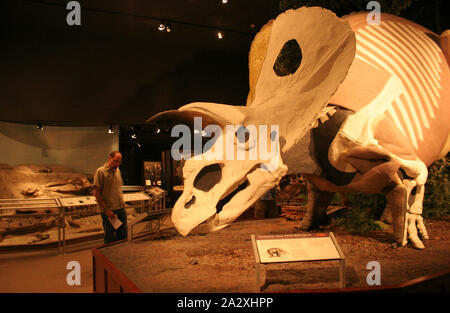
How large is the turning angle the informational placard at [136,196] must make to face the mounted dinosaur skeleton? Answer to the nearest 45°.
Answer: approximately 45° to its left

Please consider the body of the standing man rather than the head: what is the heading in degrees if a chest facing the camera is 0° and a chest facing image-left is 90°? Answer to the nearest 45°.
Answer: approximately 315°

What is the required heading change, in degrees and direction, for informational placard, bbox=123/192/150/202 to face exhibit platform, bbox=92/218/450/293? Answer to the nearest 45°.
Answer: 0° — it already faces it

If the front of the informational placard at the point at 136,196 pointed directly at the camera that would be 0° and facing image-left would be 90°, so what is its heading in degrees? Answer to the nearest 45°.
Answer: approximately 0°

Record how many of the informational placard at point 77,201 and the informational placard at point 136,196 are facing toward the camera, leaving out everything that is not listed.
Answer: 2

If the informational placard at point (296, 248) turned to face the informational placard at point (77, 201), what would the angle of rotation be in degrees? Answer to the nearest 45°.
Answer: approximately 135° to its right
